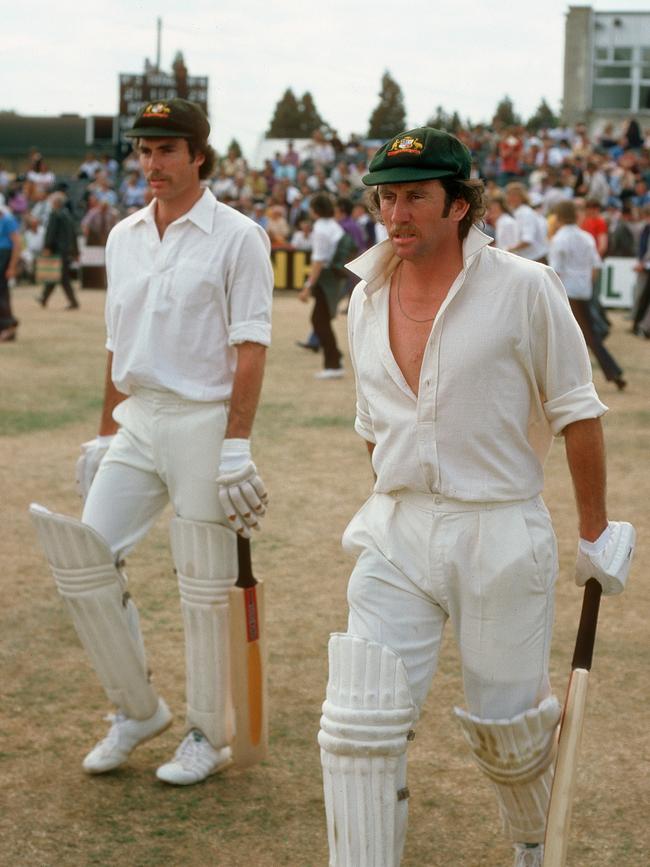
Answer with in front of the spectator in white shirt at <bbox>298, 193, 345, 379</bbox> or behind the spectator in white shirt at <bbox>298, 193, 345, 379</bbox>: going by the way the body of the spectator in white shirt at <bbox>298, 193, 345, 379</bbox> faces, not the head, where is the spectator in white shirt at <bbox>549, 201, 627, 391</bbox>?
behind

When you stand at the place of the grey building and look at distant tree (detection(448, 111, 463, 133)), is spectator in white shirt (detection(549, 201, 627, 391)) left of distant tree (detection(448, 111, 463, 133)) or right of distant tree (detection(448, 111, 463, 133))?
left

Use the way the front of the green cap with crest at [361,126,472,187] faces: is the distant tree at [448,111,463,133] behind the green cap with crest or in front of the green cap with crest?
behind

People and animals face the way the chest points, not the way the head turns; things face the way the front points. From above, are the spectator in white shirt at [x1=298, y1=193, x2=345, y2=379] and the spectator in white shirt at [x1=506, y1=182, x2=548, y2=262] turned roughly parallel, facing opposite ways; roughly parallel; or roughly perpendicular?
roughly parallel

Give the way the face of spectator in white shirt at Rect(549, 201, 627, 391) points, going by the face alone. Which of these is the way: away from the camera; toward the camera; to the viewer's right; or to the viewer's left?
away from the camera

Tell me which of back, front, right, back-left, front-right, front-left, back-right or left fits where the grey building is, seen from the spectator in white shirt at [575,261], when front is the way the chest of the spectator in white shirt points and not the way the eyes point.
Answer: front-right

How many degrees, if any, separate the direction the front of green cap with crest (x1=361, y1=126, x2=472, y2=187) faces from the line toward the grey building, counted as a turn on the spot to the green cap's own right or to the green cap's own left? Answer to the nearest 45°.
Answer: approximately 135° to the green cap's own right

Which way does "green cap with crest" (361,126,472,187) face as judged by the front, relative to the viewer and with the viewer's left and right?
facing the viewer and to the left of the viewer

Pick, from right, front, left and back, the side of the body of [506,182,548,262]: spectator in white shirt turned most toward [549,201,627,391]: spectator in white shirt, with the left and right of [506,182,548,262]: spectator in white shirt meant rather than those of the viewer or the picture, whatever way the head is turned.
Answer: left
